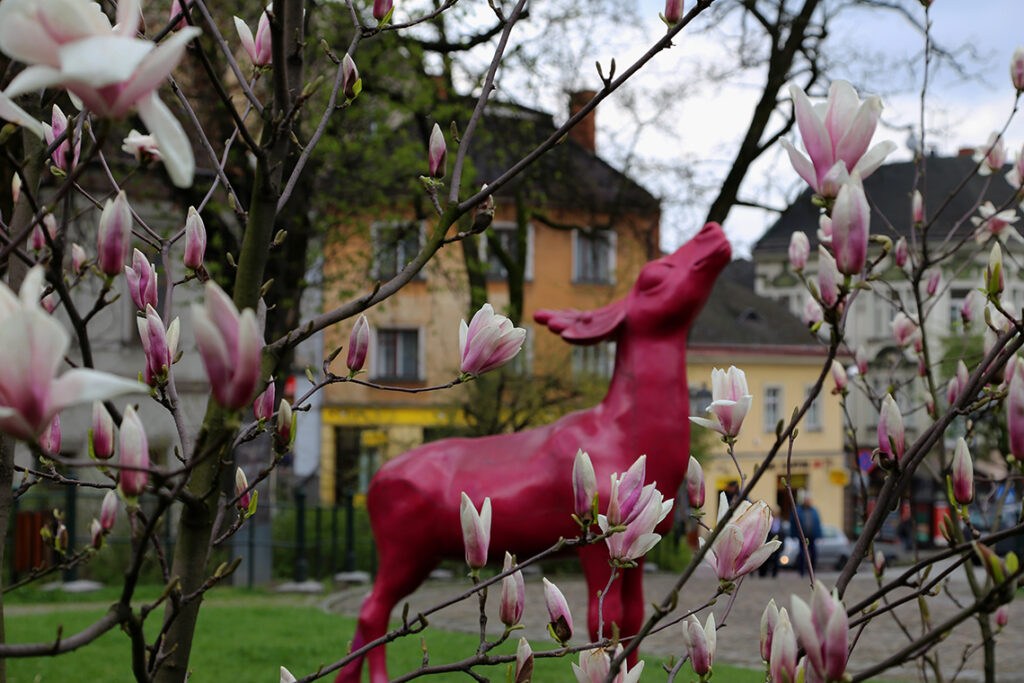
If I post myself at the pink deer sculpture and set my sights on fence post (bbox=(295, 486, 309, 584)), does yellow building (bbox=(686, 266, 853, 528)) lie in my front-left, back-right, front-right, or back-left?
front-right

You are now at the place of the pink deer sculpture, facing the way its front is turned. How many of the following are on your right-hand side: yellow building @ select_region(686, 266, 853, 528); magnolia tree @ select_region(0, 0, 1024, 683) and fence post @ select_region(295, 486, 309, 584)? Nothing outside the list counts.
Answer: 1

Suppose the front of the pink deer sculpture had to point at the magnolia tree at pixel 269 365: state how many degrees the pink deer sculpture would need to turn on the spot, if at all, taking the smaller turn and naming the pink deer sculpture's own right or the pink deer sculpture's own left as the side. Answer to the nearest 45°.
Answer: approximately 90° to the pink deer sculpture's own right

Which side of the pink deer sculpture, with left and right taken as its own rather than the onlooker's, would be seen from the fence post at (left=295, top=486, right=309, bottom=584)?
left

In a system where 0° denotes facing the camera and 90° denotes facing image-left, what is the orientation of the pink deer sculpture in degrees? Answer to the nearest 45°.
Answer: approximately 270°

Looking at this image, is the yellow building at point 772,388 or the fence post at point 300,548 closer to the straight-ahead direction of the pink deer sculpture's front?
the yellow building
